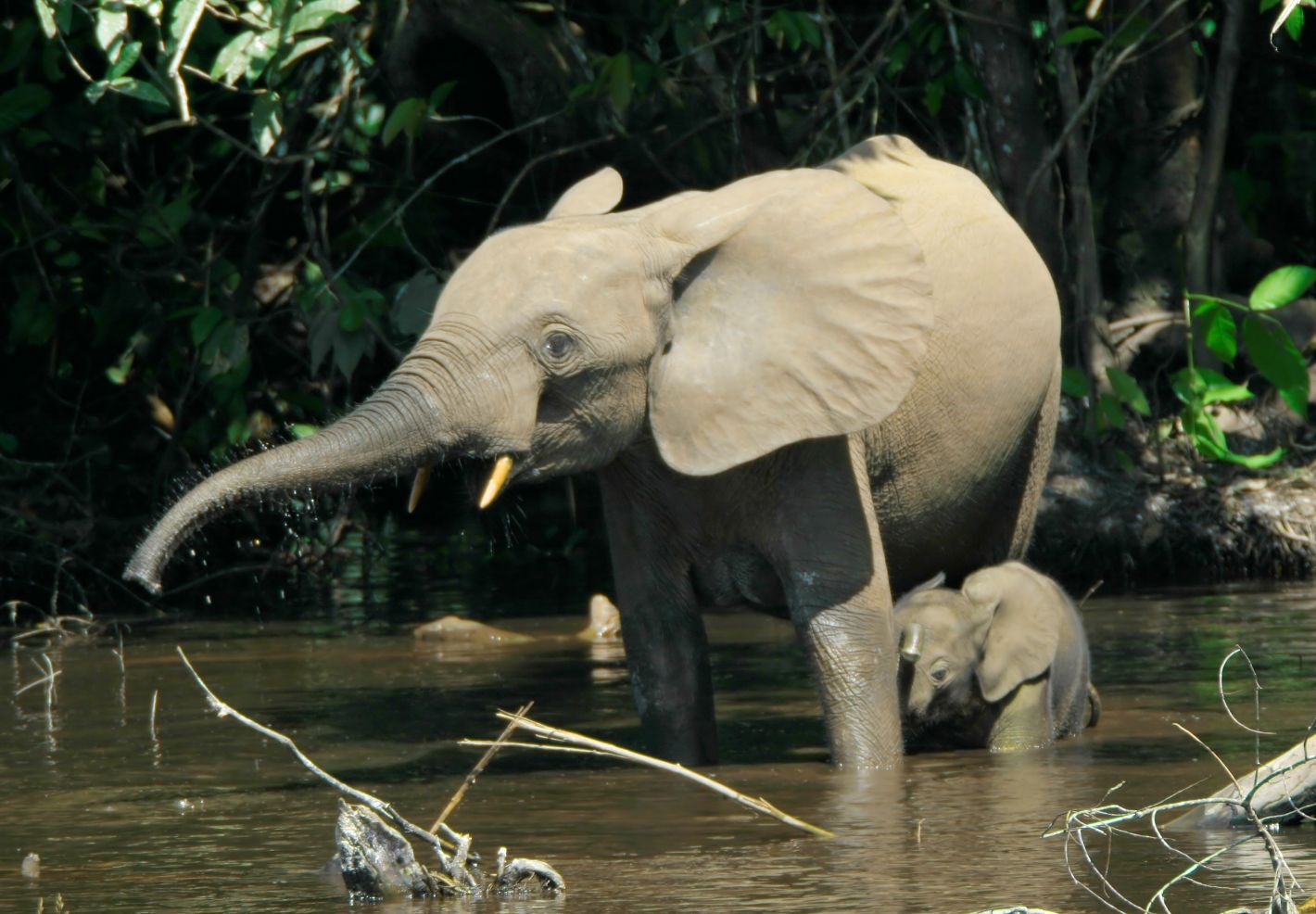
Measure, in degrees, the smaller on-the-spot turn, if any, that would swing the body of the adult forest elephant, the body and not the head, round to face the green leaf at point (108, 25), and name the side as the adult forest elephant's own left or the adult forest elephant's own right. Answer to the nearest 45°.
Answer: approximately 90° to the adult forest elephant's own right

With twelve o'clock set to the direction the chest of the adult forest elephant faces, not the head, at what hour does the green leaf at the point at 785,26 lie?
The green leaf is roughly at 5 o'clock from the adult forest elephant.

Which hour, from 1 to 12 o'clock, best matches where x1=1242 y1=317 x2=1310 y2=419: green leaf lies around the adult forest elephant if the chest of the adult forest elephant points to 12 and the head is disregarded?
The green leaf is roughly at 6 o'clock from the adult forest elephant.

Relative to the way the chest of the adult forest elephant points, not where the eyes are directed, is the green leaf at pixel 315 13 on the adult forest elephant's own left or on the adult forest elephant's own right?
on the adult forest elephant's own right

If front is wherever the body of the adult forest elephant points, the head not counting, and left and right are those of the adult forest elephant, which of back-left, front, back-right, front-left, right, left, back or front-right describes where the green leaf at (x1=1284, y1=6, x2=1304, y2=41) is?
back

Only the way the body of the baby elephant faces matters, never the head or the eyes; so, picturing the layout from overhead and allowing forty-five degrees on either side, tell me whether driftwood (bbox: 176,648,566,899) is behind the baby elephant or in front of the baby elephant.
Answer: in front

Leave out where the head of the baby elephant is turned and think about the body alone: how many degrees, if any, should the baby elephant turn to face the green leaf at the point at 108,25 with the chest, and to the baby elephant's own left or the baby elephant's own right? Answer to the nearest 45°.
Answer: approximately 45° to the baby elephant's own right

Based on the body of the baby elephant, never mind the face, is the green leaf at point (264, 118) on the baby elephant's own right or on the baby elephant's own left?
on the baby elephant's own right

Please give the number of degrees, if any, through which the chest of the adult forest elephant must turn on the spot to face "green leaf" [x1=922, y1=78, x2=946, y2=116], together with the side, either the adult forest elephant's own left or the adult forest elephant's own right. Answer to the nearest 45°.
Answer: approximately 135° to the adult forest elephant's own right

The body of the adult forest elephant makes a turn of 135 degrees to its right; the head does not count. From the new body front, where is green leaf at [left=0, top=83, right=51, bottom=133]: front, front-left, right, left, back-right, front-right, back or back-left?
front-left

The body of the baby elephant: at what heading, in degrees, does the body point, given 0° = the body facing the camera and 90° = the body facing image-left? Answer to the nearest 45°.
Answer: approximately 45°

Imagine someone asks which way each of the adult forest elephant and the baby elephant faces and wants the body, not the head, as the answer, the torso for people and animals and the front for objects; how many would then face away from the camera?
0

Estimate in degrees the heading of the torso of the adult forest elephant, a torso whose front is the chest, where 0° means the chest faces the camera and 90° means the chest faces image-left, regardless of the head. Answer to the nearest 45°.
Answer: approximately 45°
